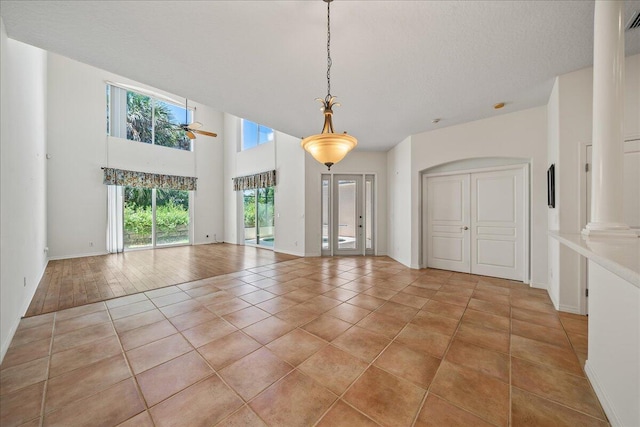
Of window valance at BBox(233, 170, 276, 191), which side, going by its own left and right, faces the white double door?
left

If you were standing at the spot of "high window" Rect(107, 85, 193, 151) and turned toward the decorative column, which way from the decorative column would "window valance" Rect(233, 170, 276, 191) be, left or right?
left

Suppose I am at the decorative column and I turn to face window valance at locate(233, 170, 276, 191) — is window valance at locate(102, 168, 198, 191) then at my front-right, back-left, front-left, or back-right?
front-left

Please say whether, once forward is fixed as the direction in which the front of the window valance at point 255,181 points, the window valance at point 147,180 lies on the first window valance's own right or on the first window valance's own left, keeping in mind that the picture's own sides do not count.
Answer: on the first window valance's own right

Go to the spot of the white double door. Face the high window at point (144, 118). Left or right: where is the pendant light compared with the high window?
left

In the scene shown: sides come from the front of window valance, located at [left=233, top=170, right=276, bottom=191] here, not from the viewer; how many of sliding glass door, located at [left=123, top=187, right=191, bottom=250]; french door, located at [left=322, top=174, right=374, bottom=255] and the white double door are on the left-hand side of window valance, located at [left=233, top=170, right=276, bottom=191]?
2

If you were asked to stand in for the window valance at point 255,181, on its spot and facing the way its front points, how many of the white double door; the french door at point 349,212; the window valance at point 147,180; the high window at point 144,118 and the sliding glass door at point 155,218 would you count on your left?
2

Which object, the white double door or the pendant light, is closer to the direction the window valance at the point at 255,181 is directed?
the pendant light

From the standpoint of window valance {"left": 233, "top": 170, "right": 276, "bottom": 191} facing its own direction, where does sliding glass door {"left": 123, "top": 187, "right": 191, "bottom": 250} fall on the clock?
The sliding glass door is roughly at 2 o'clock from the window valance.

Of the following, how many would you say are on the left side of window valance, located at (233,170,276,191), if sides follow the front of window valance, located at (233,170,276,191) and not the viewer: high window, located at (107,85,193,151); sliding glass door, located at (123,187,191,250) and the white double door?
1

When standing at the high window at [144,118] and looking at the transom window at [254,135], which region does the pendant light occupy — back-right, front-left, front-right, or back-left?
front-right

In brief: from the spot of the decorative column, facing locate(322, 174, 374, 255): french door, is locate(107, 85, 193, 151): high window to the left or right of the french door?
left

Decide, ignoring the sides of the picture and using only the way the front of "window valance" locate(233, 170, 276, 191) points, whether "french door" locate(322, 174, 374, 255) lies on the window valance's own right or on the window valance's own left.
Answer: on the window valance's own left

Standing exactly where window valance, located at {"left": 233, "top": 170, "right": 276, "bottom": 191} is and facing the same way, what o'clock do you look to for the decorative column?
The decorative column is roughly at 10 o'clock from the window valance.
